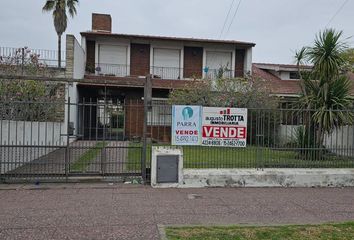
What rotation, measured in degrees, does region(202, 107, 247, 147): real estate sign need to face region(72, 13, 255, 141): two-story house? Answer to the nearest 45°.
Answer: approximately 180°

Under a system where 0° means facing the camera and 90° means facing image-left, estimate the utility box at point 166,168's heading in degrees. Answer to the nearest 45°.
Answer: approximately 0°

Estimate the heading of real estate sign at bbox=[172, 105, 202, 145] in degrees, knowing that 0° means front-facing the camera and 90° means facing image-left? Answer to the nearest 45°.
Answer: approximately 0°

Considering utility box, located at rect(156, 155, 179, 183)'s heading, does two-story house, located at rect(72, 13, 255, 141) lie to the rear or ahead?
to the rear

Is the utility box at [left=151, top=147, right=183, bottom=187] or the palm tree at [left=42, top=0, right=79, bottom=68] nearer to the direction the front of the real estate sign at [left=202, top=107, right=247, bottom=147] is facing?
the utility box

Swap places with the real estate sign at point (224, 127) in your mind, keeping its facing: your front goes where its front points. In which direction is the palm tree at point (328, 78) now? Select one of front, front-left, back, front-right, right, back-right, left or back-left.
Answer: back-left

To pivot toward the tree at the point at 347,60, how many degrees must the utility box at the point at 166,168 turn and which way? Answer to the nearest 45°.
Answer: approximately 135° to its left

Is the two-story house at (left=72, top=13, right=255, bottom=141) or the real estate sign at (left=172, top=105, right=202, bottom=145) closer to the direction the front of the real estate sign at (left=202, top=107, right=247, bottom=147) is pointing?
the real estate sign

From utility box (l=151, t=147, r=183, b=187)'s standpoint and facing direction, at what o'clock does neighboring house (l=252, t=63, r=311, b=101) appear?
The neighboring house is roughly at 7 o'clock from the utility box.

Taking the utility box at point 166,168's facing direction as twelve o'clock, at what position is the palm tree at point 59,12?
The palm tree is roughly at 5 o'clock from the utility box.

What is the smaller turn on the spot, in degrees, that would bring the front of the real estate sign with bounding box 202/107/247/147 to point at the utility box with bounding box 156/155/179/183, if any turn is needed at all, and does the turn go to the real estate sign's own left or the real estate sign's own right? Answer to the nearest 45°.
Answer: approximately 45° to the real estate sign's own right
